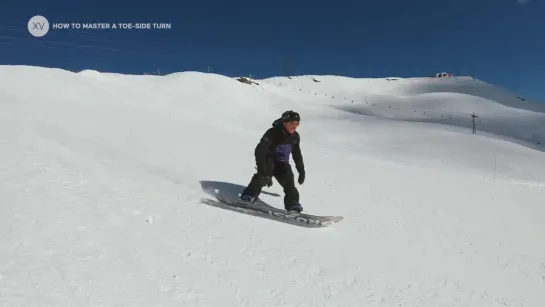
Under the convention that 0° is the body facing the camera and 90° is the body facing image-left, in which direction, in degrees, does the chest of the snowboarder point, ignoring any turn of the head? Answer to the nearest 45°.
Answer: approximately 315°

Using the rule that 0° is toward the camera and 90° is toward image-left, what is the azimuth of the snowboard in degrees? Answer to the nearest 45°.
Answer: approximately 270°
